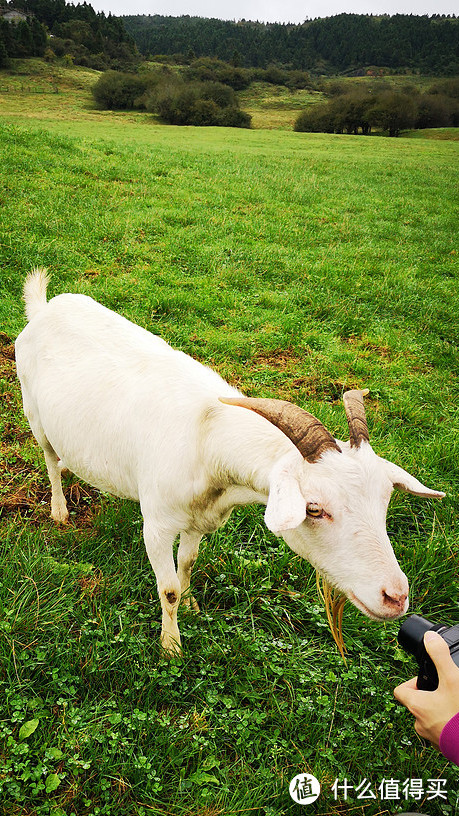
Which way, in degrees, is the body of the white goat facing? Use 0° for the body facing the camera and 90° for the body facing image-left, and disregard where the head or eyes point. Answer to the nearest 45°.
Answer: approximately 315°

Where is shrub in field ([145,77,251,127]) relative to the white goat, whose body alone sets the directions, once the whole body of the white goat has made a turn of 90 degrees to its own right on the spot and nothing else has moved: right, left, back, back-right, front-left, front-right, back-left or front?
back-right
